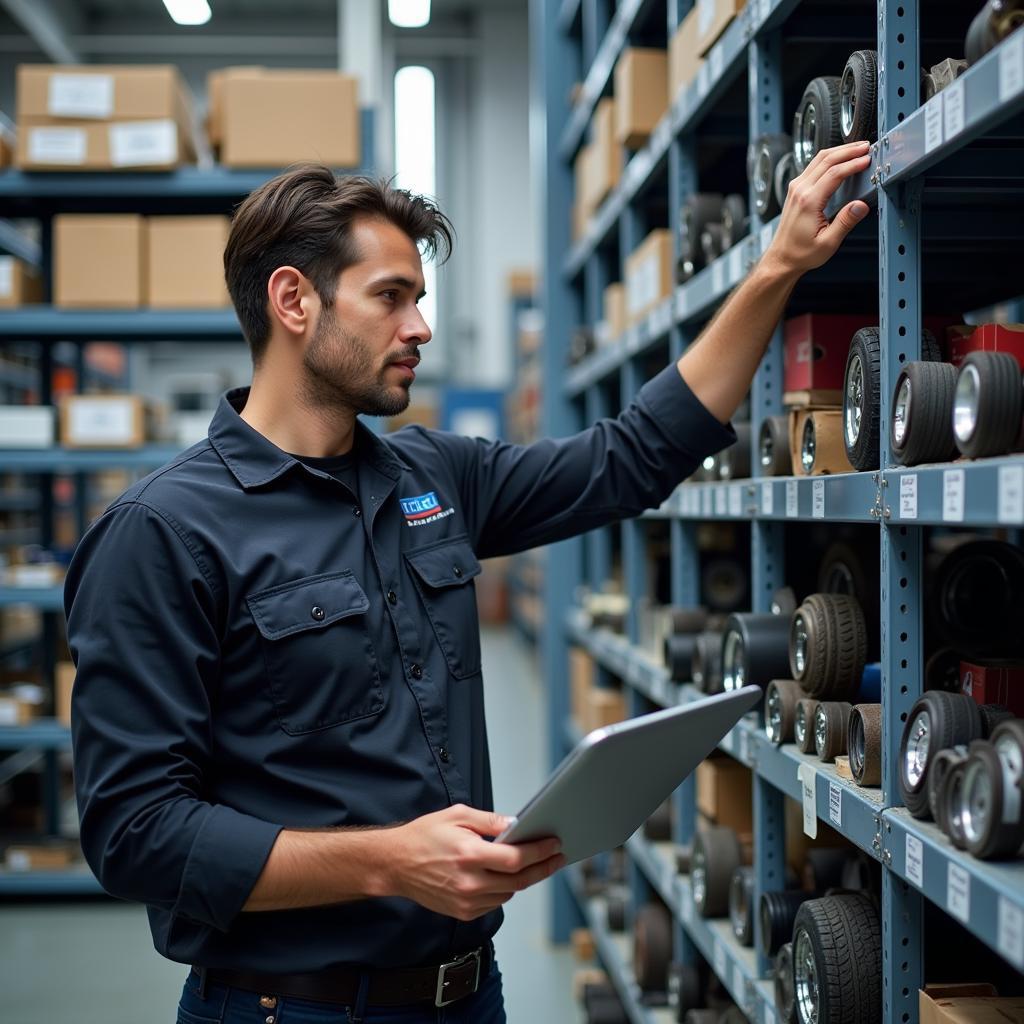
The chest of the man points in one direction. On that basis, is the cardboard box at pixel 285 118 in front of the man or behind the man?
behind

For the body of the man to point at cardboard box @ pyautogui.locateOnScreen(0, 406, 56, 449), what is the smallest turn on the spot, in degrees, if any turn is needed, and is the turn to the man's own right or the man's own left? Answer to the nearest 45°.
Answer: approximately 180°

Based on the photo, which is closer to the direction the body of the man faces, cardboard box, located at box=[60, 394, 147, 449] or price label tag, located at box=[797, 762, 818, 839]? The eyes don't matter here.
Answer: the price label tag

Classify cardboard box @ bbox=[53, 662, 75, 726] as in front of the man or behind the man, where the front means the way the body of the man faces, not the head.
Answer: behind

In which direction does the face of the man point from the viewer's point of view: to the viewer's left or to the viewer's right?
to the viewer's right

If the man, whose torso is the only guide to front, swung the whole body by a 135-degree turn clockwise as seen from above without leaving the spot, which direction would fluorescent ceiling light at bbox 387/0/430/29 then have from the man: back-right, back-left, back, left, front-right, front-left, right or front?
right

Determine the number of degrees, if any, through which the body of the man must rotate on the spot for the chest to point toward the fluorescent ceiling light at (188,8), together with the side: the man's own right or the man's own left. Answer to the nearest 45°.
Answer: approximately 135° to the man's own left

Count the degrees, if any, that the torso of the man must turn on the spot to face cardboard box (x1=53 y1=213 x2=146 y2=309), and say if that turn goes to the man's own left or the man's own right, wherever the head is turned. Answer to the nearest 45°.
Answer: approximately 135° to the man's own left

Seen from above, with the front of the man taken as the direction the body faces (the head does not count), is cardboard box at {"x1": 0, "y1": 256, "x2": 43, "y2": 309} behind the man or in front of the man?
behind

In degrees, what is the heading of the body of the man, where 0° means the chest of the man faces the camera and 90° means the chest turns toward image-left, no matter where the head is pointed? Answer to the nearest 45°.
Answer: approximately 315°
